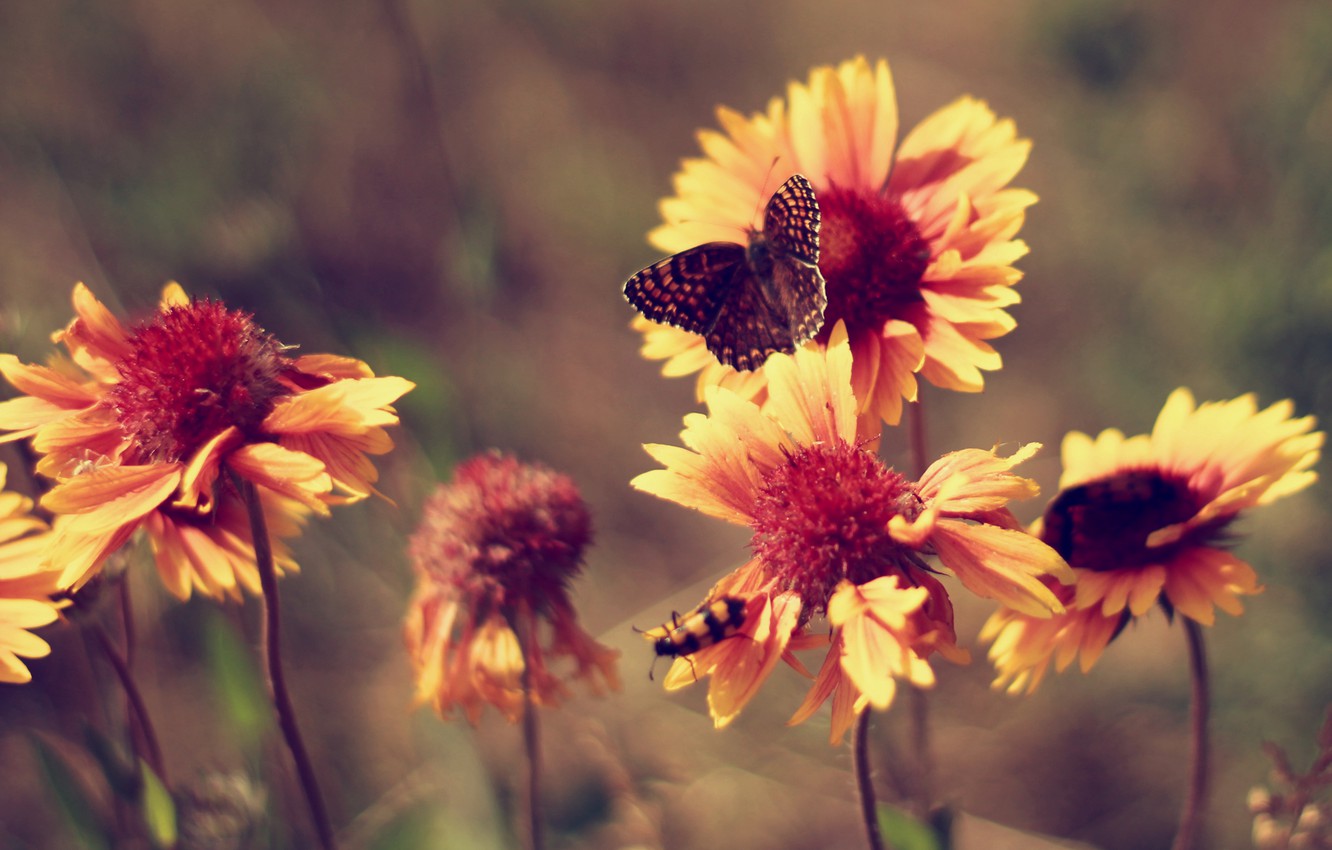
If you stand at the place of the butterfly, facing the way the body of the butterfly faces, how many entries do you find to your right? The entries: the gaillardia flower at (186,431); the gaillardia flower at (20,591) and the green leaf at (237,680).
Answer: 0

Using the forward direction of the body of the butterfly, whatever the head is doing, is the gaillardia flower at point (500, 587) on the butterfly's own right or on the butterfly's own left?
on the butterfly's own left

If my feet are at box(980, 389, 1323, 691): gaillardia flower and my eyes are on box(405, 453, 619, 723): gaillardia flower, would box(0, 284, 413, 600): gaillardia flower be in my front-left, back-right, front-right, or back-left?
front-left

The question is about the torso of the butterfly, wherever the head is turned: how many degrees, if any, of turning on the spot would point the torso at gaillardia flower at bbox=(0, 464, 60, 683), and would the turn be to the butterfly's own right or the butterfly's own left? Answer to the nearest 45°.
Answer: approximately 90° to the butterfly's own left

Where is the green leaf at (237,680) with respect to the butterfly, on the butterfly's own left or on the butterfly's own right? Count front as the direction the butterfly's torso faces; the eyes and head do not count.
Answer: on the butterfly's own left

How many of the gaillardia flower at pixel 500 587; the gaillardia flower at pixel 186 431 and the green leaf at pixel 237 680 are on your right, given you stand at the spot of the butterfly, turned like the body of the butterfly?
0

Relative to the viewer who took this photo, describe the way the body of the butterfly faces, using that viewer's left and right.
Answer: facing away from the viewer
